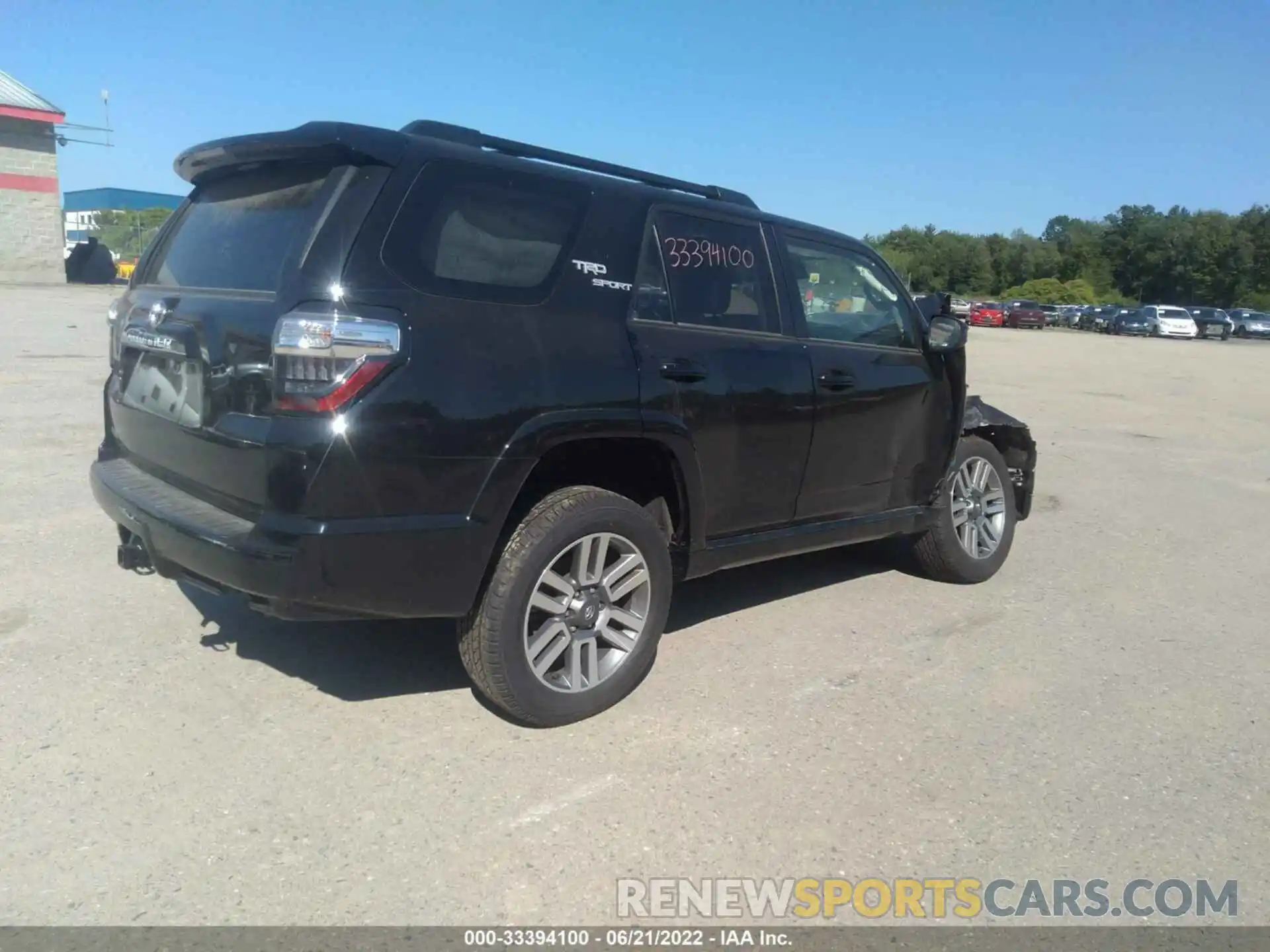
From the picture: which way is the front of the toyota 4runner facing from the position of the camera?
facing away from the viewer and to the right of the viewer

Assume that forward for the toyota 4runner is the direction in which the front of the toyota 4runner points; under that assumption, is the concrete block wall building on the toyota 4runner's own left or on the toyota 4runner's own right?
on the toyota 4runner's own left
